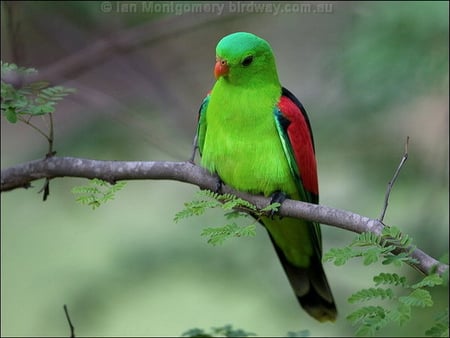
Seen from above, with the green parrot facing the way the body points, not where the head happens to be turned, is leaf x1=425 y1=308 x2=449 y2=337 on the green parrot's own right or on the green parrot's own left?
on the green parrot's own left

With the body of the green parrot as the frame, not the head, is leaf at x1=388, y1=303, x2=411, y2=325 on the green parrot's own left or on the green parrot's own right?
on the green parrot's own left

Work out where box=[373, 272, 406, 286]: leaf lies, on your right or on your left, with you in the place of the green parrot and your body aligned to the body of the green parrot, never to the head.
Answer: on your left

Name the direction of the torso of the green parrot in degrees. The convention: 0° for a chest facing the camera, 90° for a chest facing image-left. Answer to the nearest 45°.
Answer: approximately 45°

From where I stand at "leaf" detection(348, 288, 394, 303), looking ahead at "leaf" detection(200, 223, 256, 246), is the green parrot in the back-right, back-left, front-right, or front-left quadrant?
front-right

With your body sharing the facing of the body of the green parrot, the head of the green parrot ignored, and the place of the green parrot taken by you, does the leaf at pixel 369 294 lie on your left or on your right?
on your left
